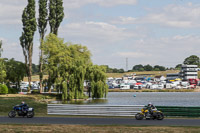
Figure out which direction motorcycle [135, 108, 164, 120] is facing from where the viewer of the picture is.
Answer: facing to the left of the viewer

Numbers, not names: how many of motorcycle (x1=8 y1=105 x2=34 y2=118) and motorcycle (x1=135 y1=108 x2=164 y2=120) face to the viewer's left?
2

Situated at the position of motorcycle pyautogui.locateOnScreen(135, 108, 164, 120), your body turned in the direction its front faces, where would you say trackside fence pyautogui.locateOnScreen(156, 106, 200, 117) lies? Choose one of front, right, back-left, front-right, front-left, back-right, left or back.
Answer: back-right

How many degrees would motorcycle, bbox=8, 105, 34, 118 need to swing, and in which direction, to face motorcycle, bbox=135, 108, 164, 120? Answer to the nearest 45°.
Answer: approximately 135° to its left

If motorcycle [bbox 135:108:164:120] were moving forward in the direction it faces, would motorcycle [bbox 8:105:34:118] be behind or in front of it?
in front

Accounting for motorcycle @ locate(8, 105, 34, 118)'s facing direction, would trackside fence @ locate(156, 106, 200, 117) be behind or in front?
behind

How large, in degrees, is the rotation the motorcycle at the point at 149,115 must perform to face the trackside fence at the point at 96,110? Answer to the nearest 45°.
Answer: approximately 45° to its right

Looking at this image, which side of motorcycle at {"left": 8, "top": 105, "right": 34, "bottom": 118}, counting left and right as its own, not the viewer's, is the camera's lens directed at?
left

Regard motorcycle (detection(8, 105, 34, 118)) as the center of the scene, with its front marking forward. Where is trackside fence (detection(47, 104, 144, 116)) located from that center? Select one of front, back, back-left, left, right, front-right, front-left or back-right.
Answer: back

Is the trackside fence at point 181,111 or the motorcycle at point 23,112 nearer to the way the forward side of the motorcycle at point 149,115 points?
the motorcycle
